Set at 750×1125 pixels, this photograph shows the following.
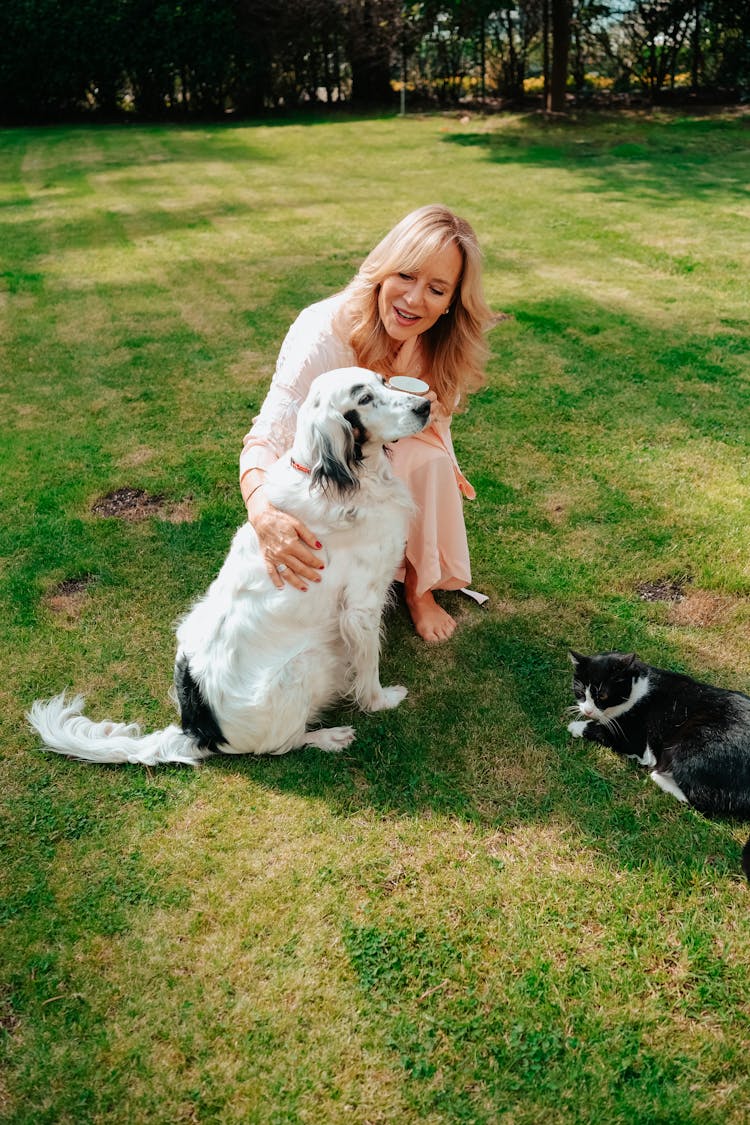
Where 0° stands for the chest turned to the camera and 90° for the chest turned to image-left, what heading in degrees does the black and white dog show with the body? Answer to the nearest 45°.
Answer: approximately 270°

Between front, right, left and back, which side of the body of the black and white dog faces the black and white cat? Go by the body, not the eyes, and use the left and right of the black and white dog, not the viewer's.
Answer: front

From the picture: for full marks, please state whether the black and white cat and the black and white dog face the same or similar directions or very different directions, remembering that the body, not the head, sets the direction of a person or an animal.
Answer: very different directions

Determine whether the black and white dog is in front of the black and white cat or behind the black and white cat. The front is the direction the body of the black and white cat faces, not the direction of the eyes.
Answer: in front

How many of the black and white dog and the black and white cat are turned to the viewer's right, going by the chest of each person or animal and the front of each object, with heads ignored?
1

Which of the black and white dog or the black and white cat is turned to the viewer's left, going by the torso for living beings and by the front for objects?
the black and white cat

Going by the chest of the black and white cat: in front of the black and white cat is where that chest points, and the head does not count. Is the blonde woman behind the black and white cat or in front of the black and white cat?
in front

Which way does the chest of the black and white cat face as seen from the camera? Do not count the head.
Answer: to the viewer's left
